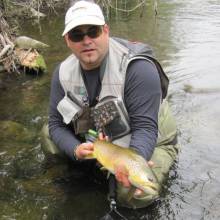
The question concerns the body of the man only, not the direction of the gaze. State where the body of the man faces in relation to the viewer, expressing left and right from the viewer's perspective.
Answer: facing the viewer and to the left of the viewer

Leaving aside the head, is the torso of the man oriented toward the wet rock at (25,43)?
no

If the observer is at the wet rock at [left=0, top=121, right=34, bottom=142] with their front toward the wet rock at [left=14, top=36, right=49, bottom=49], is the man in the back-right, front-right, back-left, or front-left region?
back-right

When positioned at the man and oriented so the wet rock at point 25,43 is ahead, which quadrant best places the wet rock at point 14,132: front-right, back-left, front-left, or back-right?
front-left

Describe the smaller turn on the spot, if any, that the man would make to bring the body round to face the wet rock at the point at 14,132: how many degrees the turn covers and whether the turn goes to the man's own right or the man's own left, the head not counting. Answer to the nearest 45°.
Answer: approximately 90° to the man's own right
